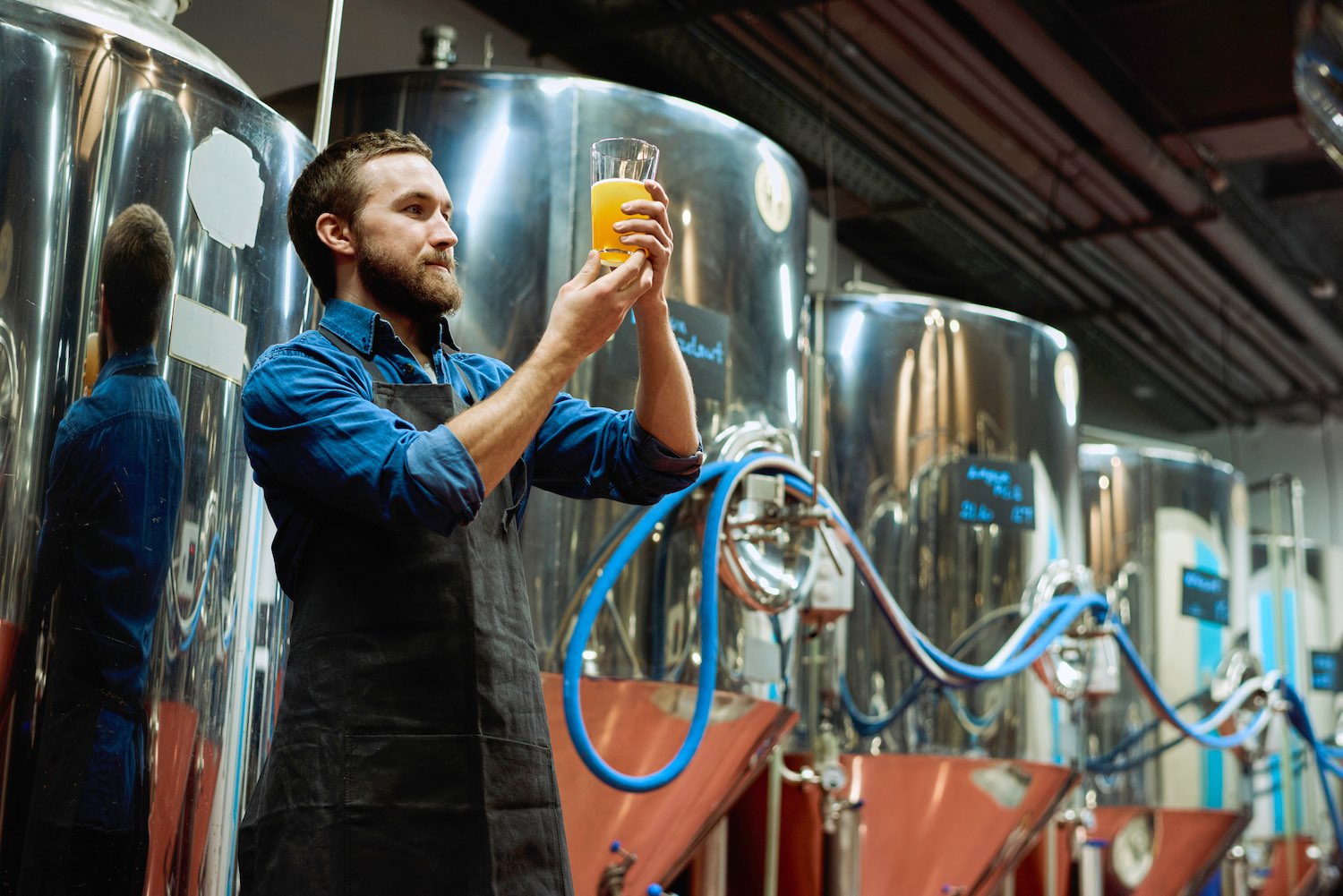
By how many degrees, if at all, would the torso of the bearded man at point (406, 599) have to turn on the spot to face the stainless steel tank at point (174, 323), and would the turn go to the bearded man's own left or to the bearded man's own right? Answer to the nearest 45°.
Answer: approximately 180°

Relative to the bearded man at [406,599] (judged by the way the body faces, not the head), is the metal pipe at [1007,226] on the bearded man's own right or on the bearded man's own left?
on the bearded man's own left

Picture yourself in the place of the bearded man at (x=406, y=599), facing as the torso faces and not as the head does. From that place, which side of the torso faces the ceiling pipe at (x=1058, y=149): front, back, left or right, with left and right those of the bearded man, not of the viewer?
left

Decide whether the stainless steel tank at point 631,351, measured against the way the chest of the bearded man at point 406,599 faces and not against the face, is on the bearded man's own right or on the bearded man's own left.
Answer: on the bearded man's own left

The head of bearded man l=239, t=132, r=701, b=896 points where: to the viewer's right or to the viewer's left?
to the viewer's right

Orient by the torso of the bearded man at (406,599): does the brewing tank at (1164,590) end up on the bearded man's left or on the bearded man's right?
on the bearded man's left

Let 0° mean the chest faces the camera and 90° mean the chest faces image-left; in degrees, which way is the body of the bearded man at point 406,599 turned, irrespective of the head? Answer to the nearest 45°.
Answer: approximately 315°
